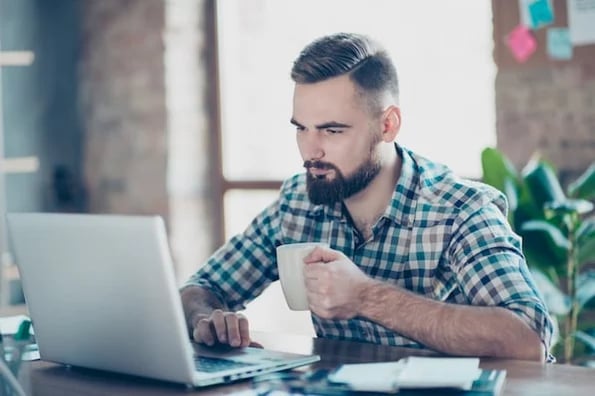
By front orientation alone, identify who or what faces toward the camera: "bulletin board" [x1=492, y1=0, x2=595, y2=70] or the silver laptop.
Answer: the bulletin board

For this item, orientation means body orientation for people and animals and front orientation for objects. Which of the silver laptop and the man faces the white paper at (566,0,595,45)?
the silver laptop

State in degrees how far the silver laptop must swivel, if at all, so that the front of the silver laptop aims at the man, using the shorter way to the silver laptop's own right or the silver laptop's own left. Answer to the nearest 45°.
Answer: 0° — it already faces them

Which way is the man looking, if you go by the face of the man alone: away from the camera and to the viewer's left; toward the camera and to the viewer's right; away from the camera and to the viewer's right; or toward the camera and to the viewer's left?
toward the camera and to the viewer's left

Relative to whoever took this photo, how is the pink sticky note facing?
facing the viewer

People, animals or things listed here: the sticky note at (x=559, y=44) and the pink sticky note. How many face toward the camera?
2

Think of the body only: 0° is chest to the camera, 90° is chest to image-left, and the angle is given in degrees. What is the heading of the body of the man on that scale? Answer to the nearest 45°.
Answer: approximately 45°

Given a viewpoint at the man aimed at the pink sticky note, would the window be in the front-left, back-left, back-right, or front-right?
front-left

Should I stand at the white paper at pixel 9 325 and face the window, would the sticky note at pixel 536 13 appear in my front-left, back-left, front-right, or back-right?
front-right

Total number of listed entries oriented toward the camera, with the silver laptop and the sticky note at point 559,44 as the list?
1

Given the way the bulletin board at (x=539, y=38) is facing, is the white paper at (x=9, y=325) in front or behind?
in front

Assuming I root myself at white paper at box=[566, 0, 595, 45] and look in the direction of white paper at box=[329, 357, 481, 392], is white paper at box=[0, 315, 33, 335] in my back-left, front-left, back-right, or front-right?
front-right

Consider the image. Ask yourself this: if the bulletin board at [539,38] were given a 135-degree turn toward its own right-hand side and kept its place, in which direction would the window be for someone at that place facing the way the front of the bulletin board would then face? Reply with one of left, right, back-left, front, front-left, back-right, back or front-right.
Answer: front

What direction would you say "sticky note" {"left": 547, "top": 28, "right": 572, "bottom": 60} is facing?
toward the camera

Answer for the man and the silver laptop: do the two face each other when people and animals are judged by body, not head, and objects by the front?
yes

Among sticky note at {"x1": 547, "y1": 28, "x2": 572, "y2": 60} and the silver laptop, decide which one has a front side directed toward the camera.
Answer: the sticky note

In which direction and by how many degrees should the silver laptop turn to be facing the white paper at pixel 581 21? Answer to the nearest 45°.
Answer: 0° — it already faces it

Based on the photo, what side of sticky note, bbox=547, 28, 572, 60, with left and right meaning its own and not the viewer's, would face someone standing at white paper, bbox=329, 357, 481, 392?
front

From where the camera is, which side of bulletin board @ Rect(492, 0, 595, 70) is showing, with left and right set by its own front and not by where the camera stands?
front

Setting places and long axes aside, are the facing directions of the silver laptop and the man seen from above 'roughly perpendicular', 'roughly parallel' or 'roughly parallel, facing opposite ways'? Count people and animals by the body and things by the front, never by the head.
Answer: roughly parallel, facing opposite ways

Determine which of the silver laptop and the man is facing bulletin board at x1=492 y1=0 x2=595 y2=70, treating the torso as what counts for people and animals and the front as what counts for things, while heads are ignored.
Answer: the silver laptop
